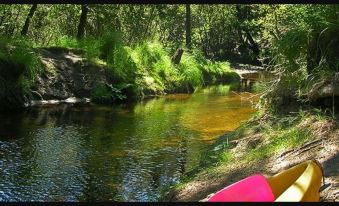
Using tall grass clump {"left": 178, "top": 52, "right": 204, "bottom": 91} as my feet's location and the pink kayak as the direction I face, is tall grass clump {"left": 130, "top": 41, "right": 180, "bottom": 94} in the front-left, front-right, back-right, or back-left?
front-right

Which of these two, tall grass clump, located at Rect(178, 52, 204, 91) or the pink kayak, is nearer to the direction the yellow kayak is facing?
the tall grass clump

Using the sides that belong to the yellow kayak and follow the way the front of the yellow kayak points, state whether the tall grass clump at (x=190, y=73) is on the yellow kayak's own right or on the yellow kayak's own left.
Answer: on the yellow kayak's own left

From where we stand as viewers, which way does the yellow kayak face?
facing away from the viewer and to the right of the viewer

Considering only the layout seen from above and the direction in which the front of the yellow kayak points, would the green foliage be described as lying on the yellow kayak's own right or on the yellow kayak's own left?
on the yellow kayak's own left
